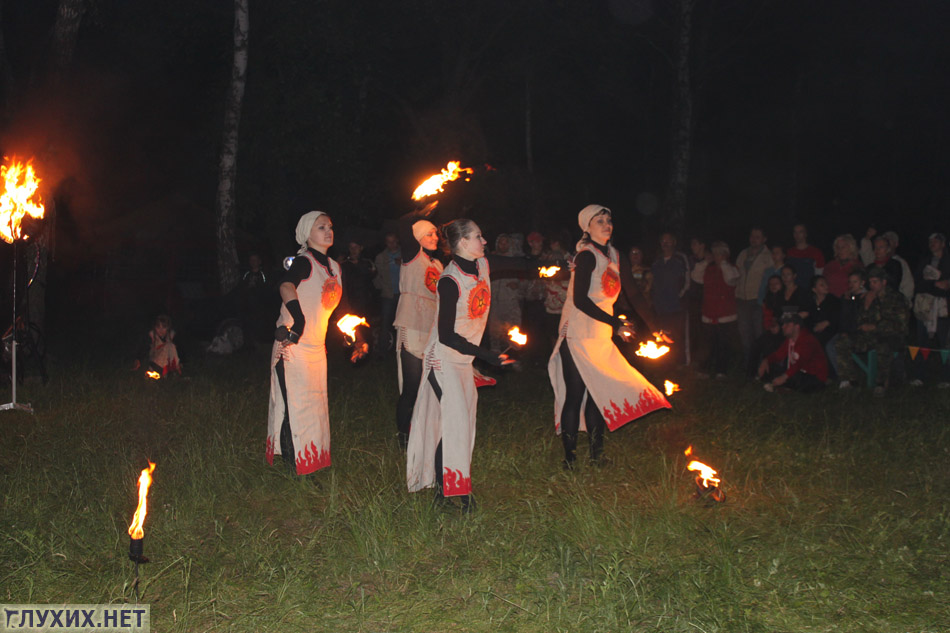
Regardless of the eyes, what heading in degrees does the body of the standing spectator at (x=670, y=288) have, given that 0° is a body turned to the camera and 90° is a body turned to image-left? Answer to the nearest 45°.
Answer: approximately 0°

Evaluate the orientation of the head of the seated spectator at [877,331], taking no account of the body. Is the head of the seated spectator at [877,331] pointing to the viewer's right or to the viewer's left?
to the viewer's left

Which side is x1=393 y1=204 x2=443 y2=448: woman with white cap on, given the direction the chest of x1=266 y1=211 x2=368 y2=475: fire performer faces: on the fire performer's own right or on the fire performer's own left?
on the fire performer's own left

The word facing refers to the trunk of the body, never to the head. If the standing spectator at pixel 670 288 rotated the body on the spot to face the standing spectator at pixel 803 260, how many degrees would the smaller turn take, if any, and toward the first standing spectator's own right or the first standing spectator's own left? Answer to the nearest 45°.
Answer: approximately 90° to the first standing spectator's own left

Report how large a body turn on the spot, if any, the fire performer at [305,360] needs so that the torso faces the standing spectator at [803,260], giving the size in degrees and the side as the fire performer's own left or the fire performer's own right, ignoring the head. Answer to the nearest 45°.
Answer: approximately 90° to the fire performer's own left

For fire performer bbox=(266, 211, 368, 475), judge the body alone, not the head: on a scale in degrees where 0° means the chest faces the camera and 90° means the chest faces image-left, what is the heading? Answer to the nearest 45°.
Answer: approximately 315°

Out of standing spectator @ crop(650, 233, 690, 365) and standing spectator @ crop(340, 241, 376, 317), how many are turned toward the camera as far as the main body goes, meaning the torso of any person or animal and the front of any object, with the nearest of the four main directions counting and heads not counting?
2
